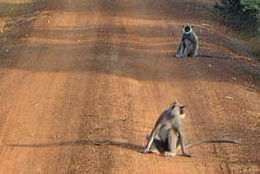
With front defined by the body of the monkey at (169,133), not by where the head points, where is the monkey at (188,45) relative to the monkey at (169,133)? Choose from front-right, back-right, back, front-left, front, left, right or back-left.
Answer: back-left

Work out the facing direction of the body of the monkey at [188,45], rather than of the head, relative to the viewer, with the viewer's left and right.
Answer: facing the viewer and to the left of the viewer

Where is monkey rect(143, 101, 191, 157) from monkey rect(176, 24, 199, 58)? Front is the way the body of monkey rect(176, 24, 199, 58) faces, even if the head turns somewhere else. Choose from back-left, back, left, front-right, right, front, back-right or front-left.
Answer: front-left

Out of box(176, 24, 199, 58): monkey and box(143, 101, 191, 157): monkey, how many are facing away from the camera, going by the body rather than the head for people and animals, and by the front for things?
0
